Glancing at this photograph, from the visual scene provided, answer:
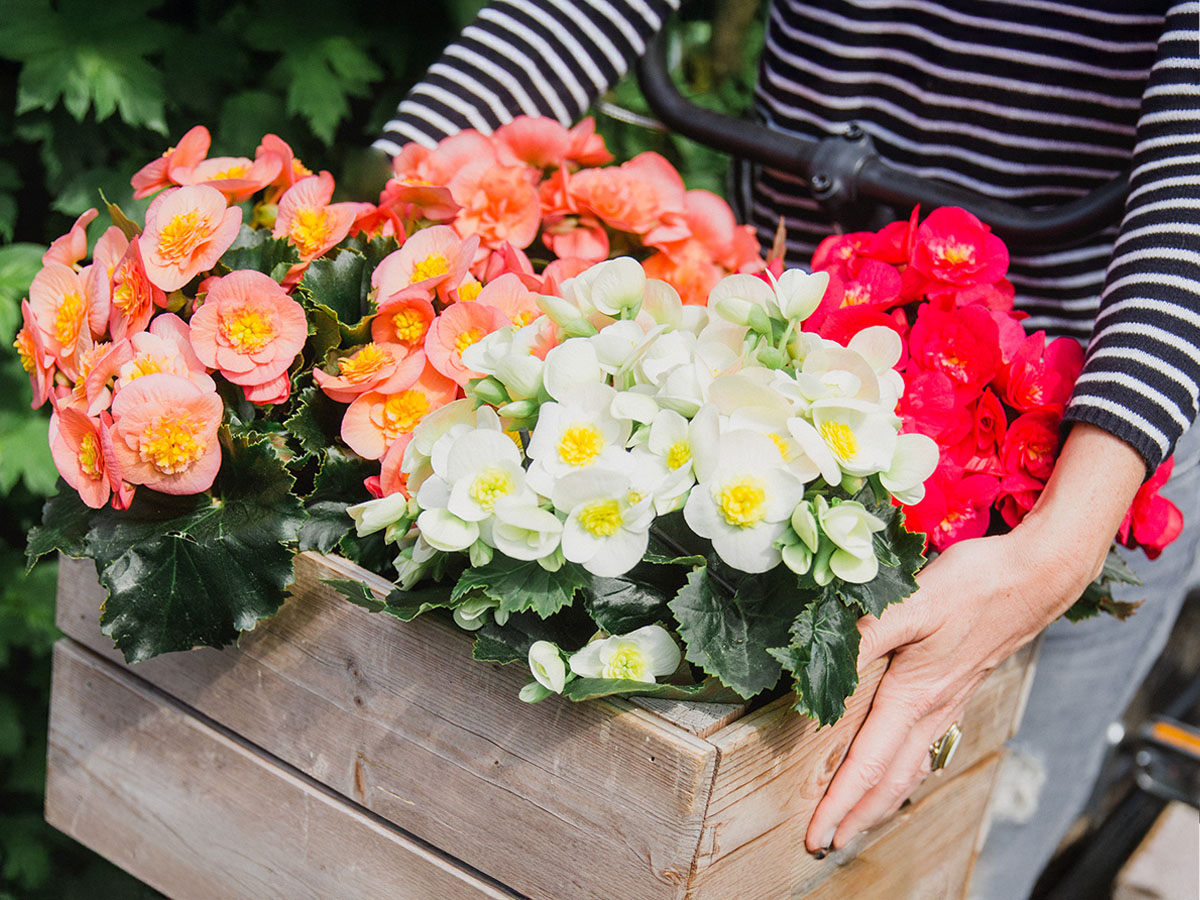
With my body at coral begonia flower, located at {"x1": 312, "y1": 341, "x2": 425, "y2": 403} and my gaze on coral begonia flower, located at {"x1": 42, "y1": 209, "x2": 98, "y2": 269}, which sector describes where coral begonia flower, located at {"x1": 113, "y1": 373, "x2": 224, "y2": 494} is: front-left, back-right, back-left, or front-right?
front-left

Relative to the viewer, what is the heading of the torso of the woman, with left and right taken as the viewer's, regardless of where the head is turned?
facing the viewer and to the left of the viewer

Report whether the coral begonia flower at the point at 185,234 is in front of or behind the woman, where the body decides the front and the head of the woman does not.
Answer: in front

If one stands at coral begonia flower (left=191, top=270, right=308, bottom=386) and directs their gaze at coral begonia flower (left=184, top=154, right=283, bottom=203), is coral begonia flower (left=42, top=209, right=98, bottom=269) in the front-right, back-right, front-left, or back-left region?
front-left

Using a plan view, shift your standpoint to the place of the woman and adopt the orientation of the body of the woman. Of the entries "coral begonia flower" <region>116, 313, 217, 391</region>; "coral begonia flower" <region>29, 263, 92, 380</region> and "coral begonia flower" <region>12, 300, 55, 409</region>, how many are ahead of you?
3

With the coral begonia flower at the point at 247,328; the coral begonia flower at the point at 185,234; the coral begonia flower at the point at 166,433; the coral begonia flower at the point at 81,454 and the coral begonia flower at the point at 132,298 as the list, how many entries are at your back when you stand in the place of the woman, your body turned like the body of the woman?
0

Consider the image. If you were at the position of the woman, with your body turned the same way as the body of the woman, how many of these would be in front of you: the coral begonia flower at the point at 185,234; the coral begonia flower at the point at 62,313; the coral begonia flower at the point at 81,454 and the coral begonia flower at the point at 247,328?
4
